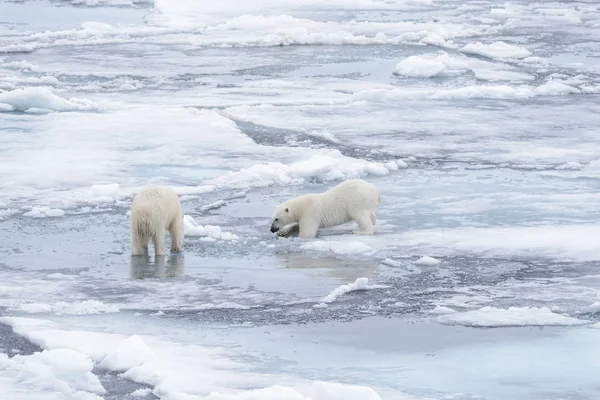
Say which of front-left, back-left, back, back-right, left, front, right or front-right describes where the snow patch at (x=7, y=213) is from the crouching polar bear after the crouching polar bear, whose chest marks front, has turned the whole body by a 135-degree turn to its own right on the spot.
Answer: back-left

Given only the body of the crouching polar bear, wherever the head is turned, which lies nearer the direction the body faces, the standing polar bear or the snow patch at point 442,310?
the standing polar bear

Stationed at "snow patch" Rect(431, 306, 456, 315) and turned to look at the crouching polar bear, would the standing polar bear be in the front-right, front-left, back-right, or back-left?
front-left

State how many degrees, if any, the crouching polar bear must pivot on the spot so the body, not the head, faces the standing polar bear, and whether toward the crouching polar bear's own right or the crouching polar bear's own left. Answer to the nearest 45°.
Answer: approximately 45° to the crouching polar bear's own left

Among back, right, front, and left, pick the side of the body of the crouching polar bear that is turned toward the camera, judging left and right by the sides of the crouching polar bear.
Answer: left

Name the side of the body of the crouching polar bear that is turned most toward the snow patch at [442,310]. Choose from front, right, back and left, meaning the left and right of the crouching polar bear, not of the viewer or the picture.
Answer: left

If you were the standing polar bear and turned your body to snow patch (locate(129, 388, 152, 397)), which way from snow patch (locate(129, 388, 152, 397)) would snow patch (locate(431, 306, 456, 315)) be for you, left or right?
left

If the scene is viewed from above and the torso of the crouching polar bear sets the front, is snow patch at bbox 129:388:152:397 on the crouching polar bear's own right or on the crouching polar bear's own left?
on the crouching polar bear's own left
